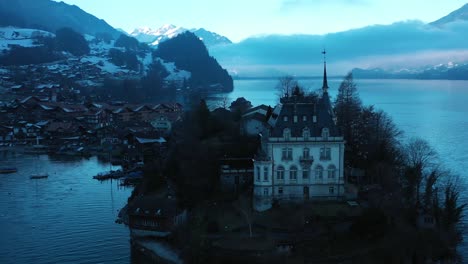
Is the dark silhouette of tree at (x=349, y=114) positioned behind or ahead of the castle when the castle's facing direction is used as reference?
behind

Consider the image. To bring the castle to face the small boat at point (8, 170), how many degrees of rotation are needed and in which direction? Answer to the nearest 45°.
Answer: approximately 135° to its right

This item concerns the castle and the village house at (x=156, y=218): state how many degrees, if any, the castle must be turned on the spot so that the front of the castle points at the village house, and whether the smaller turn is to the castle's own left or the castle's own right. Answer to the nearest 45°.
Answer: approximately 90° to the castle's own right

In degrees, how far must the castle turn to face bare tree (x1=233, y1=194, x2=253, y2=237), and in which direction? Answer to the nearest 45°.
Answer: approximately 90° to its right

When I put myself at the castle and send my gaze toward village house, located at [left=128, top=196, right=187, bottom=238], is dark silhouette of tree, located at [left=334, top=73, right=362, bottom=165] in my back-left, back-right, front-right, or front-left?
back-right

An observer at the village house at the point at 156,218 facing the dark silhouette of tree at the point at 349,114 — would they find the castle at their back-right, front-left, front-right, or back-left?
front-right

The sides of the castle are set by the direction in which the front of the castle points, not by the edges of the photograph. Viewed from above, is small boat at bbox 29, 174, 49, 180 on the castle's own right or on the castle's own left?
on the castle's own right

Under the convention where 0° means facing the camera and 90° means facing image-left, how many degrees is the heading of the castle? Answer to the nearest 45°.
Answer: approximately 0°

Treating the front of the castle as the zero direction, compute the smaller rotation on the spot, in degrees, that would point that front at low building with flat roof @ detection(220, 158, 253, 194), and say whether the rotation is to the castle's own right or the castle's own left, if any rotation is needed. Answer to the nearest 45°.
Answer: approximately 135° to the castle's own right
